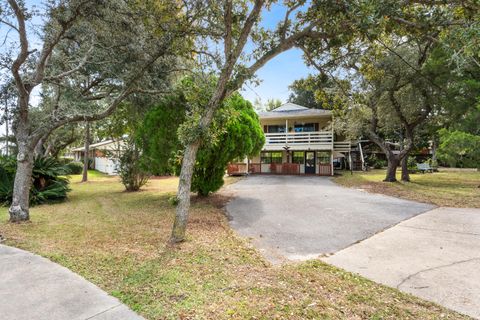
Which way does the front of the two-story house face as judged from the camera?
facing the viewer

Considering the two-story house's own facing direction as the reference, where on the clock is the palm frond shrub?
The palm frond shrub is roughly at 1 o'clock from the two-story house.
